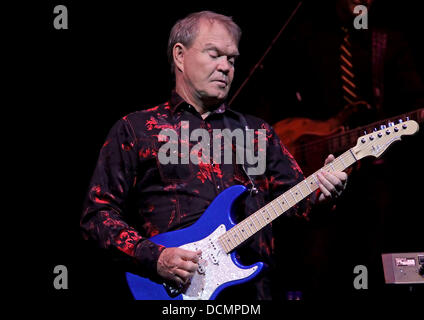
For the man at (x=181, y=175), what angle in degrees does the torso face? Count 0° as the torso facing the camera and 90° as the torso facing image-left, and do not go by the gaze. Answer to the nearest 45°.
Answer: approximately 315°
